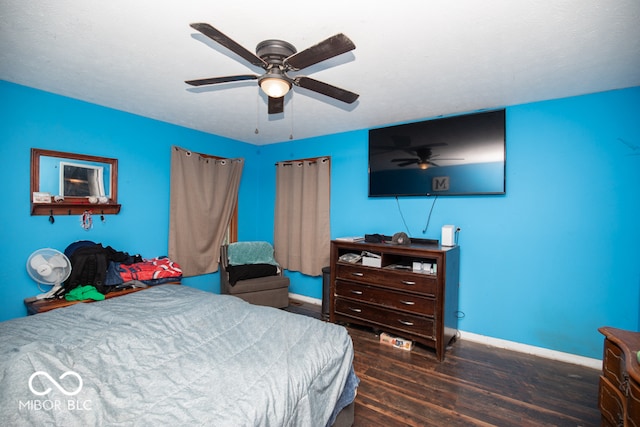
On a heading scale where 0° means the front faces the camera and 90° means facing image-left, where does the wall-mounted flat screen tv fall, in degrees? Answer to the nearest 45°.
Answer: approximately 45°

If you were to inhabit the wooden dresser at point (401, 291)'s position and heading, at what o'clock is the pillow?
The pillow is roughly at 2 o'clock from the wooden dresser.

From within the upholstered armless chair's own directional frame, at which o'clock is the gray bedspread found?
The gray bedspread is roughly at 2 o'clock from the upholstered armless chair.

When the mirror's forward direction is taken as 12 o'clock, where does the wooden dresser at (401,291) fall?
The wooden dresser is roughly at 12 o'clock from the mirror.

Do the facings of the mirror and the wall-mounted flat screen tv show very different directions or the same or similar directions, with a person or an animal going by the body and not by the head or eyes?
very different directions

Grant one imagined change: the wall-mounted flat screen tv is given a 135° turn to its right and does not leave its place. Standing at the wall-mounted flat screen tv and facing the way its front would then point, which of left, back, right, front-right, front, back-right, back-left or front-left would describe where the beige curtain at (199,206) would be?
left

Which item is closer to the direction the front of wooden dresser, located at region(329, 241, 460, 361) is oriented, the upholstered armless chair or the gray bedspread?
the gray bedspread

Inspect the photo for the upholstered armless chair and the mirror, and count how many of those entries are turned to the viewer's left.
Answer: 0

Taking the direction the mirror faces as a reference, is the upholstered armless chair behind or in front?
in front

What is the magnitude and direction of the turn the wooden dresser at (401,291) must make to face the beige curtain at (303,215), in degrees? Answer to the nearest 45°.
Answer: approximately 90° to its right

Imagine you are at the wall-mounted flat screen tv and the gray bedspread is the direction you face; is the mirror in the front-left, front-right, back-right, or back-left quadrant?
front-right

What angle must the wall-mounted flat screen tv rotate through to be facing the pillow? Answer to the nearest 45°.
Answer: approximately 45° to its right

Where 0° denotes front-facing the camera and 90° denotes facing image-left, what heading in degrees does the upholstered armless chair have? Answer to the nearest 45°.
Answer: approximately 315°
